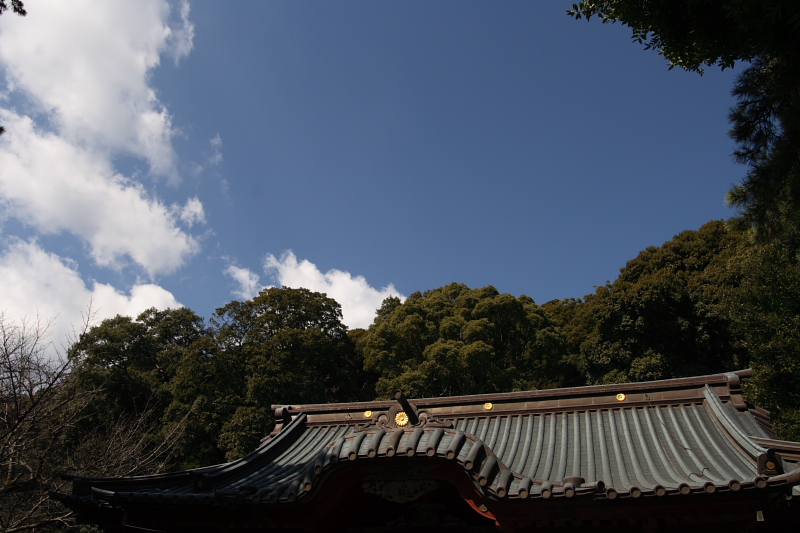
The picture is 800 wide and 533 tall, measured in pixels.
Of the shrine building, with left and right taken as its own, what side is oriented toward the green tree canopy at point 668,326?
back

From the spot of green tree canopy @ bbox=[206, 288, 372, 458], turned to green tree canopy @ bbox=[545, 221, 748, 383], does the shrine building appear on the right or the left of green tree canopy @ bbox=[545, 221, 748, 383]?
right

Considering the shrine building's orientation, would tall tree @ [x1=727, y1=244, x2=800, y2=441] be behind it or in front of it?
behind

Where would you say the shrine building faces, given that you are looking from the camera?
facing the viewer and to the left of the viewer

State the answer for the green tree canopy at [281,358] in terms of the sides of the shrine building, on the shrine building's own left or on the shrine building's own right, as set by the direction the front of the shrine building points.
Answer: on the shrine building's own right

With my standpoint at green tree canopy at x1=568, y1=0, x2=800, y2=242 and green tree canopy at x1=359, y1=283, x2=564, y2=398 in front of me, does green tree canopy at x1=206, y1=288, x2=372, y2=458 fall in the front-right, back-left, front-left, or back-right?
front-left

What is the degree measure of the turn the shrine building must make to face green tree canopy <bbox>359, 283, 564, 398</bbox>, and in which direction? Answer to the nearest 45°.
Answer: approximately 135° to its right
